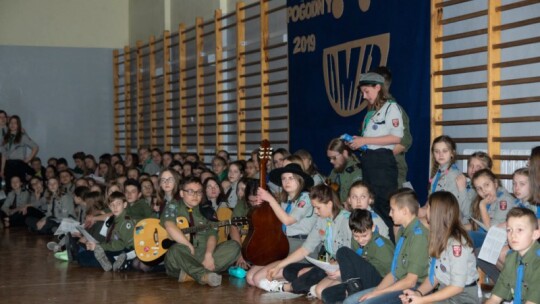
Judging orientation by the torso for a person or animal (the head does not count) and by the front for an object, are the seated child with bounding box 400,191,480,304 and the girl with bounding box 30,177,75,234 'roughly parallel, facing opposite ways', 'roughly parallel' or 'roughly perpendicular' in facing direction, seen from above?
roughly perpendicular

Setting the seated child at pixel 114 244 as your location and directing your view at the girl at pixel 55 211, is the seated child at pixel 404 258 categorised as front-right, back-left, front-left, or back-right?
back-right

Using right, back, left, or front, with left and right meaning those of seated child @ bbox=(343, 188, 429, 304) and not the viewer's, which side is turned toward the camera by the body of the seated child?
left

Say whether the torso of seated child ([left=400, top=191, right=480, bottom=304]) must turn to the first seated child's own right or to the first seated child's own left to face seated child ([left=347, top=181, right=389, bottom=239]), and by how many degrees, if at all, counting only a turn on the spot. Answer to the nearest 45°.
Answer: approximately 45° to the first seated child's own right

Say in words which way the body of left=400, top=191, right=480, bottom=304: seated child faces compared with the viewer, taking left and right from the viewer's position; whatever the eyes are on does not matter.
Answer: facing to the left of the viewer

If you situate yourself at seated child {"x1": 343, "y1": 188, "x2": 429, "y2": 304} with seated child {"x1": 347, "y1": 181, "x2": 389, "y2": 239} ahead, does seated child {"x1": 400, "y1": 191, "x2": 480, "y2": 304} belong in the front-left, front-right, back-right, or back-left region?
back-right

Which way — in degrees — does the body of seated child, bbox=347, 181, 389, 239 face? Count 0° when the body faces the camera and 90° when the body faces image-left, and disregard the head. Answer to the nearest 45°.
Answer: approximately 45°
